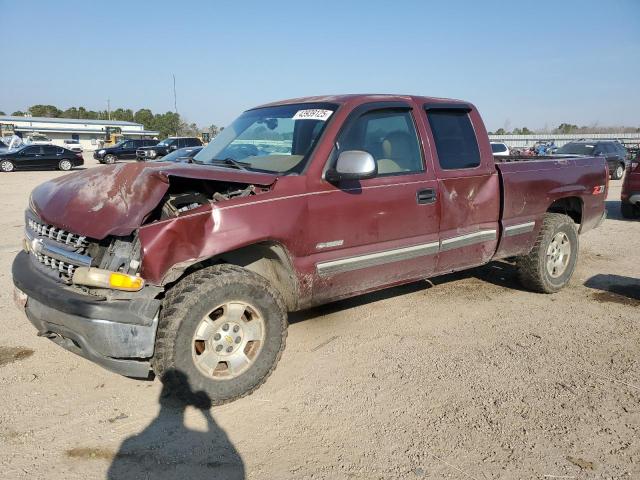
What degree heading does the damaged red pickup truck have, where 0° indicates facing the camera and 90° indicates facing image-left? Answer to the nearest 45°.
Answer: approximately 45°

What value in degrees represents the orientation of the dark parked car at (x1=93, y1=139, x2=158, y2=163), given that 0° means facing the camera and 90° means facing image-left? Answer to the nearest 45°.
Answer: approximately 45°

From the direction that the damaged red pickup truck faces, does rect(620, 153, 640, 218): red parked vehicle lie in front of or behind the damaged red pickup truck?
behind

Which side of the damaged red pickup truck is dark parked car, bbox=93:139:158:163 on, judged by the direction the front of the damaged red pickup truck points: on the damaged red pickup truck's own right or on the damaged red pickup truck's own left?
on the damaged red pickup truck's own right

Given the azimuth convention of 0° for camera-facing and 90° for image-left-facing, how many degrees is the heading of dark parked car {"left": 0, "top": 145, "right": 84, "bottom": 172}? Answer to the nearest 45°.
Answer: approximately 90°

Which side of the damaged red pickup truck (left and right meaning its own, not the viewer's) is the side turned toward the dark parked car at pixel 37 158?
right
